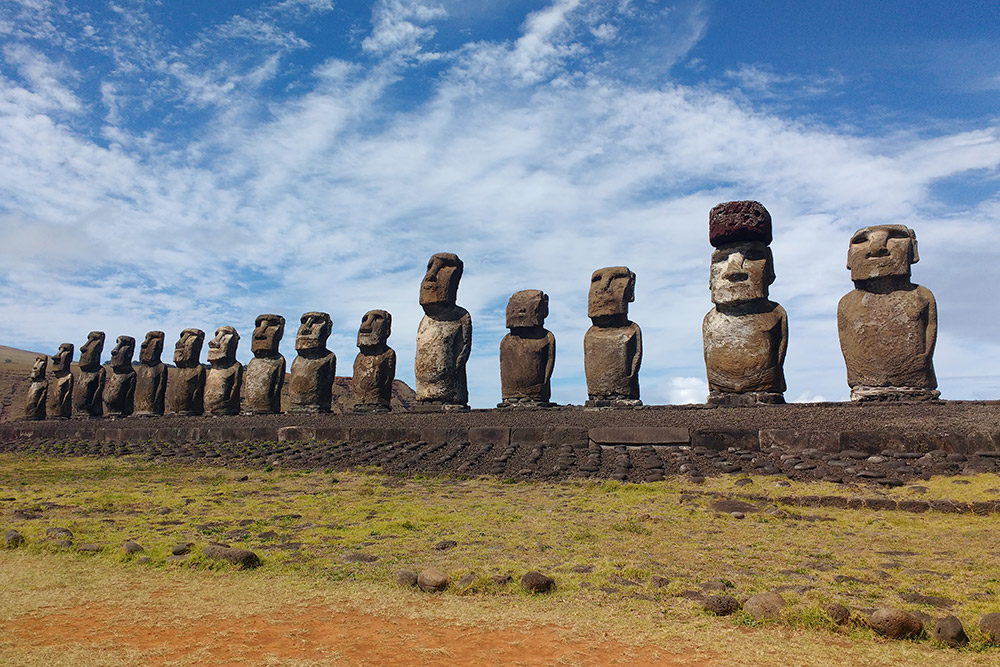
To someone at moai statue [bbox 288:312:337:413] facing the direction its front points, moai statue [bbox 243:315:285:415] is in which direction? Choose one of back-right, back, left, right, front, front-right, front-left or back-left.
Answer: right

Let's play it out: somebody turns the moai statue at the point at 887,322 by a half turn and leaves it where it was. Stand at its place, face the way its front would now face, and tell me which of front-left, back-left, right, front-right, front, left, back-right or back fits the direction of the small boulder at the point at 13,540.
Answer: back-left

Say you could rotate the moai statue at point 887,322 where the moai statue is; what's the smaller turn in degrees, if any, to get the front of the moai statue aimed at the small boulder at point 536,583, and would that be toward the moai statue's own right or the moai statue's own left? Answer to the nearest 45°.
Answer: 0° — it already faces it

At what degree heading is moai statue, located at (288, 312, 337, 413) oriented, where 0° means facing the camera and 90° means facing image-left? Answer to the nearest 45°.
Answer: approximately 45°

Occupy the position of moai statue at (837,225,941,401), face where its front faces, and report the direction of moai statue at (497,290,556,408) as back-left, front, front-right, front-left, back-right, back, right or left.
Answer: right

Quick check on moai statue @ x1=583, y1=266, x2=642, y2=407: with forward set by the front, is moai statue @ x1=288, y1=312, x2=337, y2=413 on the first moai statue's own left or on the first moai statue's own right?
on the first moai statue's own right

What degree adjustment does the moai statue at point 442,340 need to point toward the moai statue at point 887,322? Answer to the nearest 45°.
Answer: approximately 90° to its left

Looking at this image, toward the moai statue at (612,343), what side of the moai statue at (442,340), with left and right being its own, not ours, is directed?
left

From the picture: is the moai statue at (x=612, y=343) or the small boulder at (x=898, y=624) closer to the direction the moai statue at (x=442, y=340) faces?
the small boulder

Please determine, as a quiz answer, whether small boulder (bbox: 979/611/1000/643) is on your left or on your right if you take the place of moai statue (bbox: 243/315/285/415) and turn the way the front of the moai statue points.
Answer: on your left

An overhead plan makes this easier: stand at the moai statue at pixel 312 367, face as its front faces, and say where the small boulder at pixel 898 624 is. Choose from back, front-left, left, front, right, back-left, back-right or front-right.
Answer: front-left

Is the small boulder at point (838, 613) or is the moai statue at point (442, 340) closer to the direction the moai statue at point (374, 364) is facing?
the small boulder

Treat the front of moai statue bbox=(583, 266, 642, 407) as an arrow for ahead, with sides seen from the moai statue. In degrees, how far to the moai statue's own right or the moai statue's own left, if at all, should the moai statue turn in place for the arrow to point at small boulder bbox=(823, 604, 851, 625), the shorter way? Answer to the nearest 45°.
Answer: approximately 45° to the moai statue's own left

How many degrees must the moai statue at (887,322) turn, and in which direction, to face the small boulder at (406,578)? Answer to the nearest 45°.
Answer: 0° — it already faces it

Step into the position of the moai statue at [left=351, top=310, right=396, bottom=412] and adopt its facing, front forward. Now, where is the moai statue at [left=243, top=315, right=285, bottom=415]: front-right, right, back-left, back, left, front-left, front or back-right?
right

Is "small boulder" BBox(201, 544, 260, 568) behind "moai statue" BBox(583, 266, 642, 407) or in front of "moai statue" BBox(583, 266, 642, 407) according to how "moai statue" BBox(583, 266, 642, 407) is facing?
in front

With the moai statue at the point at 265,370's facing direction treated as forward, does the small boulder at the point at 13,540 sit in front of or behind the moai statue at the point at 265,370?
in front

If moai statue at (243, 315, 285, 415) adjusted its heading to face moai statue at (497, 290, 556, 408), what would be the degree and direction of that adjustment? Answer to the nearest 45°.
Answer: approximately 90° to its left
